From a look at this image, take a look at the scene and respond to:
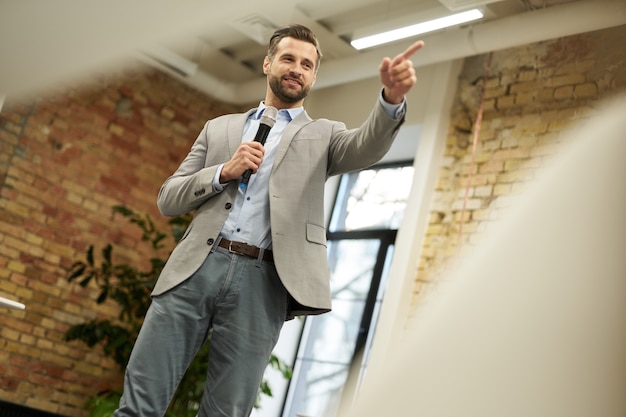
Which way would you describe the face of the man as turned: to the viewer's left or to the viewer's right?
to the viewer's right

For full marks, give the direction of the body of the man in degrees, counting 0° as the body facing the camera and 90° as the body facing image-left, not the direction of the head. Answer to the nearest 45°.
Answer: approximately 0°

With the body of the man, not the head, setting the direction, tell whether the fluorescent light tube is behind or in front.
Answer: behind

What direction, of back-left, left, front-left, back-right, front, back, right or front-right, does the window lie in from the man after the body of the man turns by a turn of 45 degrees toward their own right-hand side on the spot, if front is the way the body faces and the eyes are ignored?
back-right
